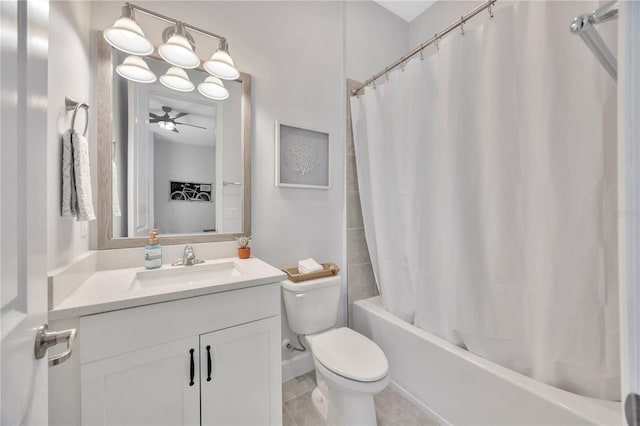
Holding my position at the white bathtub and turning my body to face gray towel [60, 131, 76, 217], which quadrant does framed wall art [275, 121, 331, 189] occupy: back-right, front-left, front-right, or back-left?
front-right

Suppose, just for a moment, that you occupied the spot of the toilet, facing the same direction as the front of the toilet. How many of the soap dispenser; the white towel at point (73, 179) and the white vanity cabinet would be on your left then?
0

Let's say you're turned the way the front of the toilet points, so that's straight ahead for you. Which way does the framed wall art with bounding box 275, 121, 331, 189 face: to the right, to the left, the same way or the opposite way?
the same way

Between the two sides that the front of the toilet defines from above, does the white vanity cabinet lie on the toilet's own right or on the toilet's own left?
on the toilet's own right

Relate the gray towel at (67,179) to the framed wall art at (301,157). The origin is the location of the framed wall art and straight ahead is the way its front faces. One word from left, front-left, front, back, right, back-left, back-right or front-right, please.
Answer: right

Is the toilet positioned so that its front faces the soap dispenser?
no

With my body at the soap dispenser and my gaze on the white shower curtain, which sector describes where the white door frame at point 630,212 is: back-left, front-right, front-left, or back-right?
front-right

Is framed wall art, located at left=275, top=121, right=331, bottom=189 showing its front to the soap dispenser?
no

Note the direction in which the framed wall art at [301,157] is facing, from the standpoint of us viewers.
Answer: facing the viewer and to the right of the viewer

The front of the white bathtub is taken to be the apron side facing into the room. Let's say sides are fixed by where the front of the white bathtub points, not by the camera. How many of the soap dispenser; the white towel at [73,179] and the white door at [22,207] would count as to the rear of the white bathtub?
0

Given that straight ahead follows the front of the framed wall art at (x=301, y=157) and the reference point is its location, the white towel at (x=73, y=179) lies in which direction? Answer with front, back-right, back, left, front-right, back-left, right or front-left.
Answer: right

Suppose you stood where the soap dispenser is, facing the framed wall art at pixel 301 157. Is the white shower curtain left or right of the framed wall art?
right

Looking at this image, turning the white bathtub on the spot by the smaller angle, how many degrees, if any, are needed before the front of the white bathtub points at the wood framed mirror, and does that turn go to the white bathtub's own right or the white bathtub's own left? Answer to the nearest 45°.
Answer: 0° — it already faces it

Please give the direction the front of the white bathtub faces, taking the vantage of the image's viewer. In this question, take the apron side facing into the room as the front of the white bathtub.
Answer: facing the viewer and to the left of the viewer

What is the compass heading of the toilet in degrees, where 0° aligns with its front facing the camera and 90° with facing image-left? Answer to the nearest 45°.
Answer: approximately 315°

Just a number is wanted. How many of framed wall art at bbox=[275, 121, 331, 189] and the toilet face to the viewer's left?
0

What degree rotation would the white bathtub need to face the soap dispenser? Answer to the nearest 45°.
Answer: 0° — it already faces it

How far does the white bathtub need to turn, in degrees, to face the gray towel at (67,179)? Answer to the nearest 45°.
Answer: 0° — it already faces it

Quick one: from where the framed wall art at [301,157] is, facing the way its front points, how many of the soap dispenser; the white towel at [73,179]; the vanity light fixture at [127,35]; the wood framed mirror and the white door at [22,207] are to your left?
0
